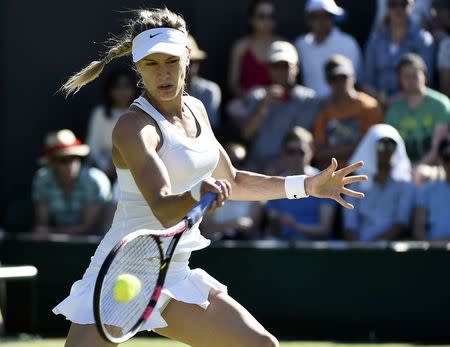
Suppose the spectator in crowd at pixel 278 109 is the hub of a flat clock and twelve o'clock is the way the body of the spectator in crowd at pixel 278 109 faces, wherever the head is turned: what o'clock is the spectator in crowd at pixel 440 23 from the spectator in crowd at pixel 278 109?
the spectator in crowd at pixel 440 23 is roughly at 8 o'clock from the spectator in crowd at pixel 278 109.

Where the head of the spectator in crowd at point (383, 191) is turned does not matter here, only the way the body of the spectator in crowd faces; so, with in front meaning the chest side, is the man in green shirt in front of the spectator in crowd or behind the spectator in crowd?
behind

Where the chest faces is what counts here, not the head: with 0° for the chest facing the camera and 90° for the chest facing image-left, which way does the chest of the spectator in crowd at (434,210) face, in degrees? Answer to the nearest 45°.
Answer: approximately 0°

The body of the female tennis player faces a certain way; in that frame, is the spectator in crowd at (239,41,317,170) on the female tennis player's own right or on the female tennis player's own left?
on the female tennis player's own left

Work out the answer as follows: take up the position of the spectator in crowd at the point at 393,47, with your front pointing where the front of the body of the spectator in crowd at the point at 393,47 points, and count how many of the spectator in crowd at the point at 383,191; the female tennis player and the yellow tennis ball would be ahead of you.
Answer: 3
